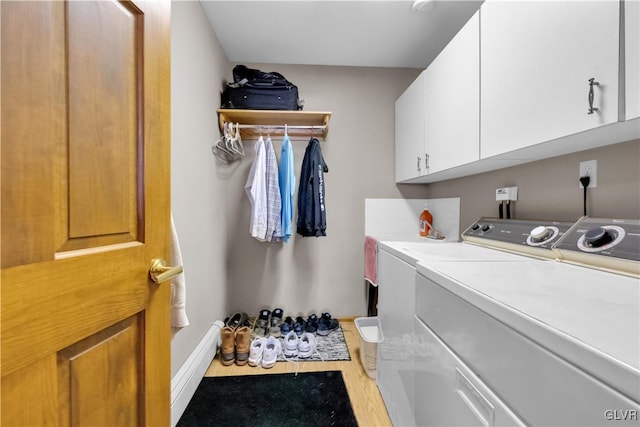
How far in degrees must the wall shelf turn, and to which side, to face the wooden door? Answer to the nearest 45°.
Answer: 0° — it already faces it

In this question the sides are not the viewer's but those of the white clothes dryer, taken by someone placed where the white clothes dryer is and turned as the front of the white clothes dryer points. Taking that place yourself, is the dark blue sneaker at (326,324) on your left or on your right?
on your right

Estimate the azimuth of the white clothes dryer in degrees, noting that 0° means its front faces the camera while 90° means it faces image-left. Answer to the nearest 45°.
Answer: approximately 45°

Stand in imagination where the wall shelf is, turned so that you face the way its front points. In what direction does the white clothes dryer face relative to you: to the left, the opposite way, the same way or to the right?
to the right

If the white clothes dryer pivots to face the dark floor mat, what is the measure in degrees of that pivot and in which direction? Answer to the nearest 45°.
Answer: approximately 45° to its right

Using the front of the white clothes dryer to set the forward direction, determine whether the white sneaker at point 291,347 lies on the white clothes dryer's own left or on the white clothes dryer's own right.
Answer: on the white clothes dryer's own right

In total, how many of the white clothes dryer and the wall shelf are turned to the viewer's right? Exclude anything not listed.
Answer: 0

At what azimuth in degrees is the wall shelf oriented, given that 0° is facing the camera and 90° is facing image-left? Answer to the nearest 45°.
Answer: approximately 0°
